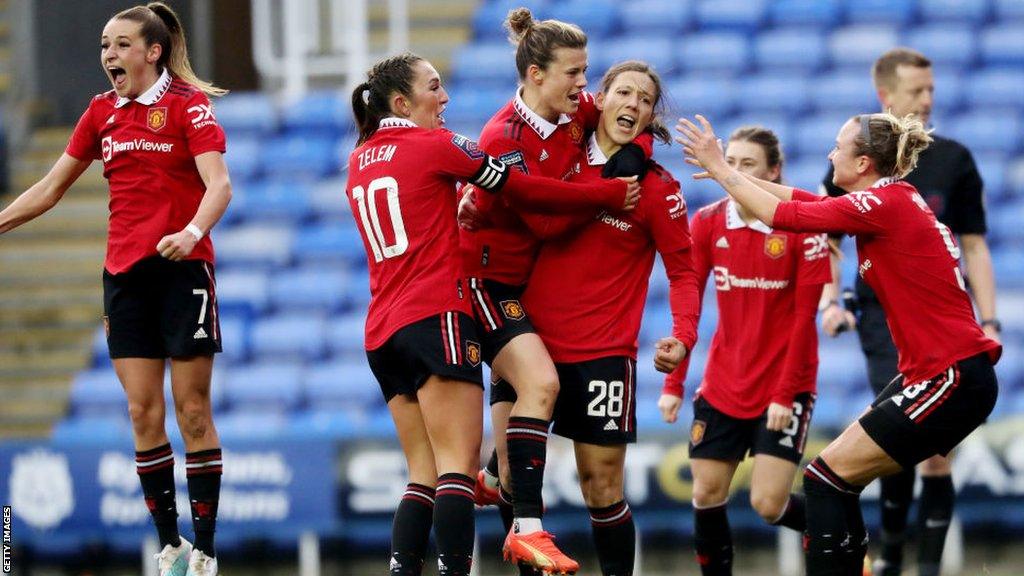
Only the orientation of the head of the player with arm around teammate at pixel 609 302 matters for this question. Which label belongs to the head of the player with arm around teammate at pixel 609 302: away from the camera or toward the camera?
toward the camera

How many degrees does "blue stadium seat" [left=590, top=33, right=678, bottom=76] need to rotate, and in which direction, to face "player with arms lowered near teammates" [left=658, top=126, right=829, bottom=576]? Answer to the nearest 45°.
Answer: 0° — it already faces them

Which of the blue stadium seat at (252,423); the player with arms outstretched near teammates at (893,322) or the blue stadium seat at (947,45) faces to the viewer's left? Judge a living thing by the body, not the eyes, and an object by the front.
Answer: the player with arms outstretched near teammates

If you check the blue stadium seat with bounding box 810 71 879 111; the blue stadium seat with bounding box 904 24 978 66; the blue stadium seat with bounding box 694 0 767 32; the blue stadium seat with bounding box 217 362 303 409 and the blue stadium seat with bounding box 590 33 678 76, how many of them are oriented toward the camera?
5

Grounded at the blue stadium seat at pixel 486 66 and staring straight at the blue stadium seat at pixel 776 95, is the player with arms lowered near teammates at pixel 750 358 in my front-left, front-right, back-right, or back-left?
front-right

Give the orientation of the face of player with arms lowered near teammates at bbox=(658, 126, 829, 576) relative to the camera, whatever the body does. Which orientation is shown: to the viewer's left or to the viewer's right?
to the viewer's left

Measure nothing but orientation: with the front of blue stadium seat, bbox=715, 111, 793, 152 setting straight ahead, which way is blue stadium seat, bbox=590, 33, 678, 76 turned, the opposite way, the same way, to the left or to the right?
the same way

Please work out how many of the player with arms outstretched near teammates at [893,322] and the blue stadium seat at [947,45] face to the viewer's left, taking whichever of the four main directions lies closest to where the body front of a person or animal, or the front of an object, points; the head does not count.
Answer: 1

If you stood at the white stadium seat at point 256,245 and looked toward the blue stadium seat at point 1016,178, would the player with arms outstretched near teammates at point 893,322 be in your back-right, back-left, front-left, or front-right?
front-right

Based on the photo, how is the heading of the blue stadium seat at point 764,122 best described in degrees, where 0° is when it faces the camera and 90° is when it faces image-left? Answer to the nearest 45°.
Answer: approximately 0°

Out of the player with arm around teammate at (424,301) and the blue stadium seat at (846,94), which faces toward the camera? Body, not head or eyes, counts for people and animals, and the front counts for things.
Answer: the blue stadium seat

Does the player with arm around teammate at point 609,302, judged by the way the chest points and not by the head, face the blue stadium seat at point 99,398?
no

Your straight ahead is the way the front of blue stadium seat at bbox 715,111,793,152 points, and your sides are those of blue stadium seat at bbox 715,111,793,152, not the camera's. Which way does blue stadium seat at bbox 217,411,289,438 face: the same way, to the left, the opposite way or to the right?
the same way

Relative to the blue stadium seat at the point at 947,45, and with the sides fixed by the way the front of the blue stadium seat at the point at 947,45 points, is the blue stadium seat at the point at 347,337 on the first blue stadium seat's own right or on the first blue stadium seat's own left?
on the first blue stadium seat's own right

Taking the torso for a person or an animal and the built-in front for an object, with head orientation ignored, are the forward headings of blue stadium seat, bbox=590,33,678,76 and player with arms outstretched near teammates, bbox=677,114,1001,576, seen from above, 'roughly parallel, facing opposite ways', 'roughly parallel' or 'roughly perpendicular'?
roughly perpendicular

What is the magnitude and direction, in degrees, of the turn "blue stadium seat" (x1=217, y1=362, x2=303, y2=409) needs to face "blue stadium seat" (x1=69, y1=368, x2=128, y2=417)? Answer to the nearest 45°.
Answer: approximately 135° to its right

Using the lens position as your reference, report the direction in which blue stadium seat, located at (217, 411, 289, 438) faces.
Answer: facing the viewer

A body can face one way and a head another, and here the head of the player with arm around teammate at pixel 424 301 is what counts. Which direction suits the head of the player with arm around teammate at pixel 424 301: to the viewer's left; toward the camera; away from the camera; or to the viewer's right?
to the viewer's right
